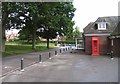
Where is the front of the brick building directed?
toward the camera
